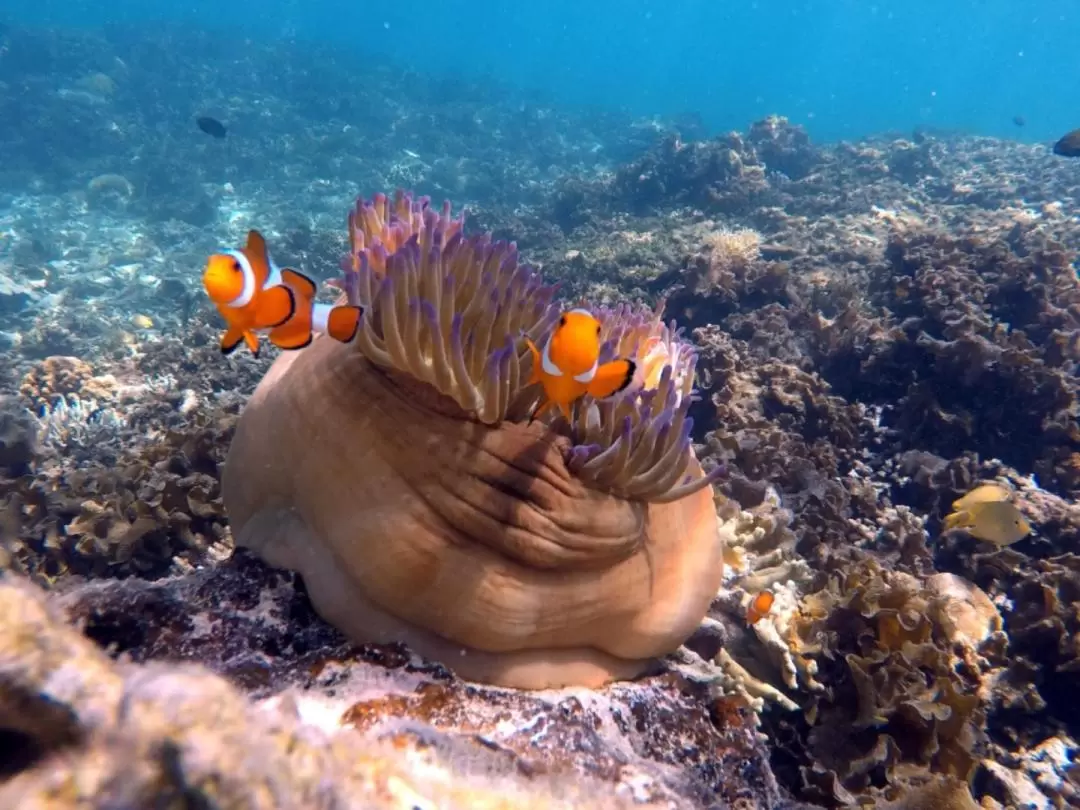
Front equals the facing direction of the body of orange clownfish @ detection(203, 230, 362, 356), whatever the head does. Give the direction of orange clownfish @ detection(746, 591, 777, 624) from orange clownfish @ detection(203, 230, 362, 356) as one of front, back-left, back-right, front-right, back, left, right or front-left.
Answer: back-left

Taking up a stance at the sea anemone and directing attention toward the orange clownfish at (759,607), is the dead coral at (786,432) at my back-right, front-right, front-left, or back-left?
front-left

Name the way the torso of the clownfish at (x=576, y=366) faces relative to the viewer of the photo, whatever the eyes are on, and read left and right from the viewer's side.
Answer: facing the viewer

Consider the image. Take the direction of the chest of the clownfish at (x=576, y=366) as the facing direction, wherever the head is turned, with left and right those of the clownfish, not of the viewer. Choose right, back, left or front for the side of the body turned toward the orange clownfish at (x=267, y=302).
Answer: right

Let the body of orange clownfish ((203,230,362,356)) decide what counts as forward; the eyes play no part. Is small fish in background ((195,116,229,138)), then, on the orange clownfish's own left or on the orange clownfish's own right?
on the orange clownfish's own right
